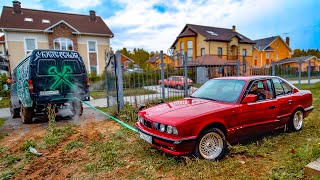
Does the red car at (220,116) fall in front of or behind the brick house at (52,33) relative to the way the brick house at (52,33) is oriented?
in front

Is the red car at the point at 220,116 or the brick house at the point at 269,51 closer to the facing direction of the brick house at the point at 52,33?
the red car

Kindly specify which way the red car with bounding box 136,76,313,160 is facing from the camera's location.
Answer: facing the viewer and to the left of the viewer

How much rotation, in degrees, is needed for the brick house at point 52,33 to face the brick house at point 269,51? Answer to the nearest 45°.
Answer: approximately 90° to its left

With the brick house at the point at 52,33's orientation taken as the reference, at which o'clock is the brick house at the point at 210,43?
the brick house at the point at 210,43 is roughly at 9 o'clock from the brick house at the point at 52,33.

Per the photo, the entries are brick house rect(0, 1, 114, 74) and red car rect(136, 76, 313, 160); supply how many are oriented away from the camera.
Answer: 0

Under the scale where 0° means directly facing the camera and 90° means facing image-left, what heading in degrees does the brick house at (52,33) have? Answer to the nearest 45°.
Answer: approximately 0°

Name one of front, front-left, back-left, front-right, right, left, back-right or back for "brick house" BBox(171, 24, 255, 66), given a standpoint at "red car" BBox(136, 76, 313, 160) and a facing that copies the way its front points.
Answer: back-right

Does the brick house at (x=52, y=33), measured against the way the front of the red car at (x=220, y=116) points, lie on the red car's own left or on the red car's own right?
on the red car's own right

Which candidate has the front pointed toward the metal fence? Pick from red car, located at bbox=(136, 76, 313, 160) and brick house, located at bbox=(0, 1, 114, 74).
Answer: the brick house

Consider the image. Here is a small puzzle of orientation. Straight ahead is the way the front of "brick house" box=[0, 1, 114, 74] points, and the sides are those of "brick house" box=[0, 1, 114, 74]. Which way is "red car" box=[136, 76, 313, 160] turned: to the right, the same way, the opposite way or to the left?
to the right
